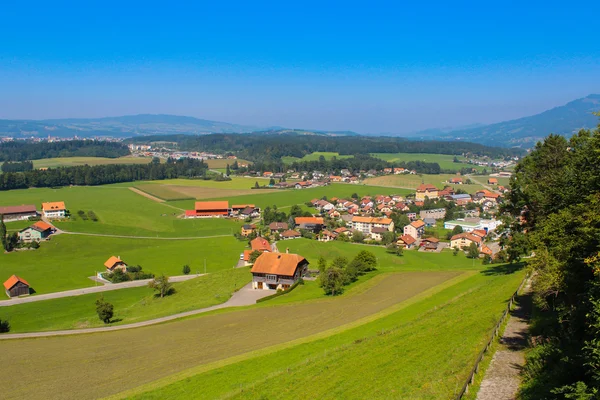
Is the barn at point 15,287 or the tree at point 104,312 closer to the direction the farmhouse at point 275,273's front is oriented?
the tree

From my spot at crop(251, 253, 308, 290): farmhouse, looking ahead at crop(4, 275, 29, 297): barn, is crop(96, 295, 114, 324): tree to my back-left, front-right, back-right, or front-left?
front-left

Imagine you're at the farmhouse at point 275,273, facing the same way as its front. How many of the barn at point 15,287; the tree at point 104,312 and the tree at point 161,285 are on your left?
0

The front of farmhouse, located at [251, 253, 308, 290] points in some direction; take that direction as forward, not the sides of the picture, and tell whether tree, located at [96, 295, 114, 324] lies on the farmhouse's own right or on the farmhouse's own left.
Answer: on the farmhouse's own right

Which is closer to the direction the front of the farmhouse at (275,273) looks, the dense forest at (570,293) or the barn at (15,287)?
the dense forest

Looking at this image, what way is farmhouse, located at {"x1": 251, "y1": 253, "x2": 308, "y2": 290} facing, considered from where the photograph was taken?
facing the viewer

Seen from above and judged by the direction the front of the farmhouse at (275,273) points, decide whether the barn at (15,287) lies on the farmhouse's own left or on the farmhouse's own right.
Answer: on the farmhouse's own right

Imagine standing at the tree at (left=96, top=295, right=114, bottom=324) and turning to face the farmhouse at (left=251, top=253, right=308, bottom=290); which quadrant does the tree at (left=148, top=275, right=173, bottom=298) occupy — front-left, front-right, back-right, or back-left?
front-left

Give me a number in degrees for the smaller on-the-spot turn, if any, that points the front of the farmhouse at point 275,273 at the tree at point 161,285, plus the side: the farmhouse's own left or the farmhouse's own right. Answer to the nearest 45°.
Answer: approximately 90° to the farmhouse's own right

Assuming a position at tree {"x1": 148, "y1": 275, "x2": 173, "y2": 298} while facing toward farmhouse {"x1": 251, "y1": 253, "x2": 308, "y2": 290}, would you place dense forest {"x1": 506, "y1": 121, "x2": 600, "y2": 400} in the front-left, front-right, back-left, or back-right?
front-right
